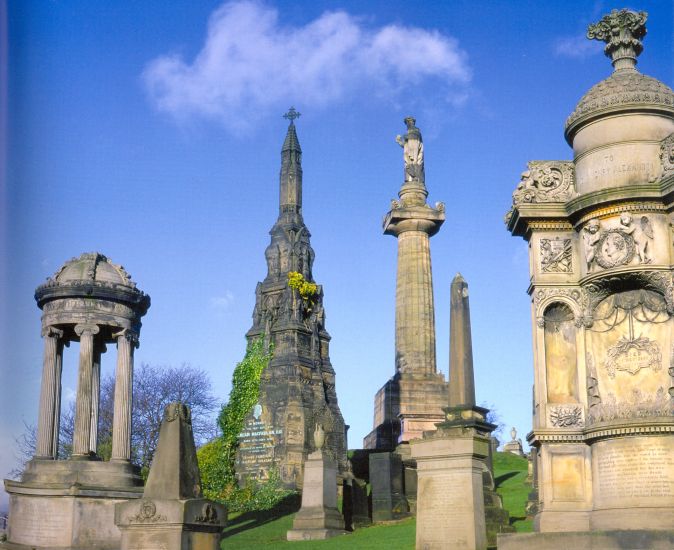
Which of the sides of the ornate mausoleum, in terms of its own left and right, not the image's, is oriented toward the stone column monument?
back

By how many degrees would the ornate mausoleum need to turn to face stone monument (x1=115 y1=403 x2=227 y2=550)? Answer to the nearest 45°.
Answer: approximately 90° to its right

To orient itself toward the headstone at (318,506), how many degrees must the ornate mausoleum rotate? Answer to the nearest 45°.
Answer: approximately 135° to its right

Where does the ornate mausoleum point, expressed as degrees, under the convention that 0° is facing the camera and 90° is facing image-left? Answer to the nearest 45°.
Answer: approximately 0°

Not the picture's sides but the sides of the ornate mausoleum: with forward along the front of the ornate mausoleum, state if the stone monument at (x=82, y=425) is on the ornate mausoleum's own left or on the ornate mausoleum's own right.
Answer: on the ornate mausoleum's own right

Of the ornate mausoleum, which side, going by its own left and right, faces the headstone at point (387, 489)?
back

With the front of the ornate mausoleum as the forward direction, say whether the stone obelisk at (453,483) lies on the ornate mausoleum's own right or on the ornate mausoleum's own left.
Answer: on the ornate mausoleum's own right
